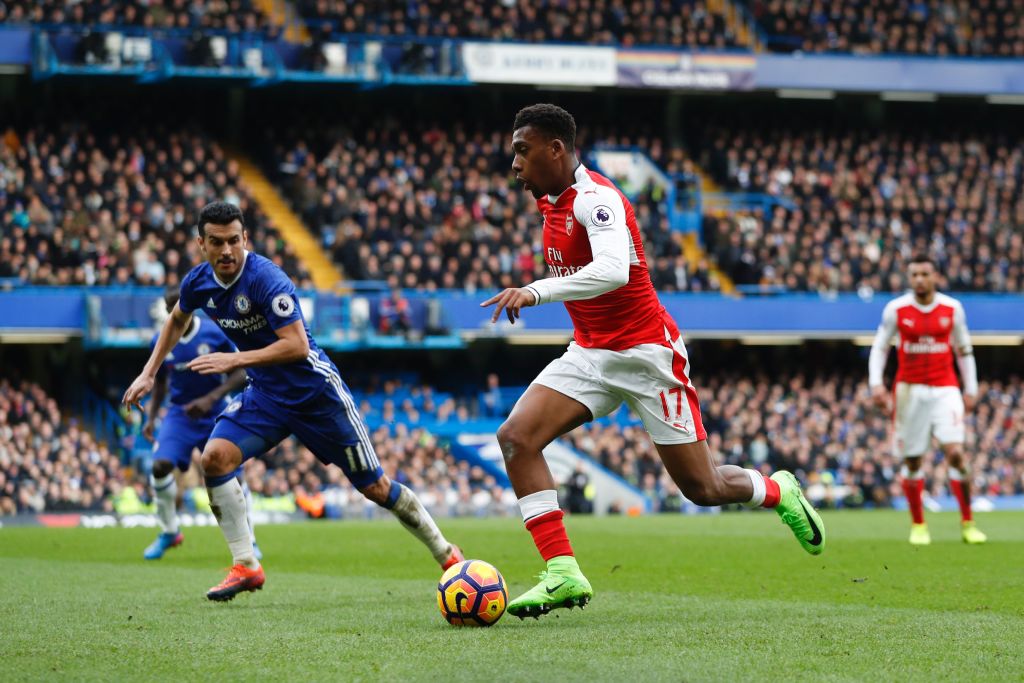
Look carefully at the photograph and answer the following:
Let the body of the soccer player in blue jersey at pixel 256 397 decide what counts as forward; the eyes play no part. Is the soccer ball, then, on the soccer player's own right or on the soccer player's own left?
on the soccer player's own left

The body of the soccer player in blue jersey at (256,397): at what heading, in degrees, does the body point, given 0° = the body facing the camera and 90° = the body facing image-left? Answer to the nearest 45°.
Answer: approximately 45°

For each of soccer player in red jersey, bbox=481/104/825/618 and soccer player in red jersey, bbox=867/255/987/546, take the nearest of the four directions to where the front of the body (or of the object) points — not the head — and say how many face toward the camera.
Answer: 1

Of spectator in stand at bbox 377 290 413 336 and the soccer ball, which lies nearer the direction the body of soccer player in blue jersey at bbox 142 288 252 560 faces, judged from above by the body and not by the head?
the soccer ball

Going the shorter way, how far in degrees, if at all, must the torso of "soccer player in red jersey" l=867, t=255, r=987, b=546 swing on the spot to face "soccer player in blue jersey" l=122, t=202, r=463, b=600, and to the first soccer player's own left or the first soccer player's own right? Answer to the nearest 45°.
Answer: approximately 45° to the first soccer player's own right

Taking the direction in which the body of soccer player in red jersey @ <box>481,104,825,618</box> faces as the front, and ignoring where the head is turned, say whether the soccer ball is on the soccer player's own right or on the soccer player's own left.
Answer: on the soccer player's own left

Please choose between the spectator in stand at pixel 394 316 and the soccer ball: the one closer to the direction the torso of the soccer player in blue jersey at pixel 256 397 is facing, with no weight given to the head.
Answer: the soccer ball

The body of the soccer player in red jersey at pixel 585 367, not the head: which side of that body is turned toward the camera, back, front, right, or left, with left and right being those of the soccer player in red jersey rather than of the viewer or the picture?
left

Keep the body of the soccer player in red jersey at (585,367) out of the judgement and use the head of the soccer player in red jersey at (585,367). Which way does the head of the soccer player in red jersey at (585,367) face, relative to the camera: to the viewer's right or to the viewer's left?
to the viewer's left
